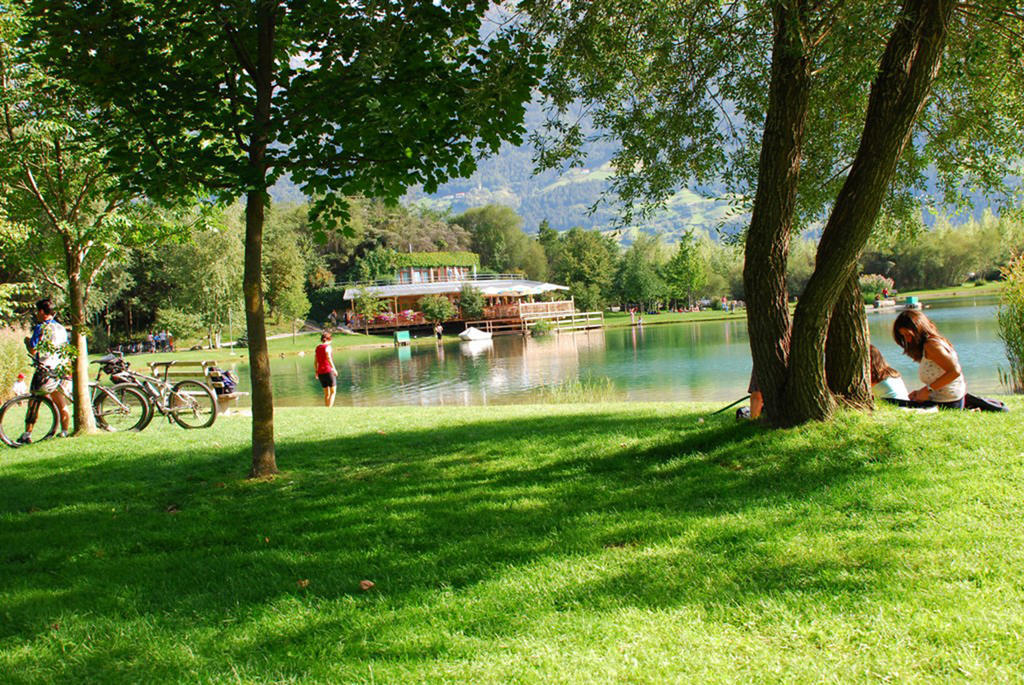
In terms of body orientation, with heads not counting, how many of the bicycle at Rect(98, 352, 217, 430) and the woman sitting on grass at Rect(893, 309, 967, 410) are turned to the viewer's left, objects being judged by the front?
2

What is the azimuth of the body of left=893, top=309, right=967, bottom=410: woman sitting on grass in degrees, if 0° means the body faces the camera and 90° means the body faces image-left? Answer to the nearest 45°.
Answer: approximately 90°

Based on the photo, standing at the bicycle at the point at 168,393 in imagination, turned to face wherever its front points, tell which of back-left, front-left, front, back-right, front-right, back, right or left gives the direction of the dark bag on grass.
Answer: back-left

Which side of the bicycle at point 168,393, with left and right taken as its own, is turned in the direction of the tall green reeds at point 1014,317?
back

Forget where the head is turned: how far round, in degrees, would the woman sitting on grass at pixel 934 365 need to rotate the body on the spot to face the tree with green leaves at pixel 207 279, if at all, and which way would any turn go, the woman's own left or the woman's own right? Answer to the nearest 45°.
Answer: approximately 45° to the woman's own right

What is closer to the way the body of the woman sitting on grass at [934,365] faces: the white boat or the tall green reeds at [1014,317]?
the white boat

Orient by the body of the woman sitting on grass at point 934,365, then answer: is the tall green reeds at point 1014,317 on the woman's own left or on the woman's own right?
on the woman's own right

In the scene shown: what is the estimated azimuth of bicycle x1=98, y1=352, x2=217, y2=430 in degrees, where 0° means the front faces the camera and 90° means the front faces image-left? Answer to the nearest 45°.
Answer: approximately 90°

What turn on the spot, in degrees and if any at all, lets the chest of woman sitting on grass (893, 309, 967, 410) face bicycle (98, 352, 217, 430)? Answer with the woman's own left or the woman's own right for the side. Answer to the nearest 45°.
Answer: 0° — they already face it
